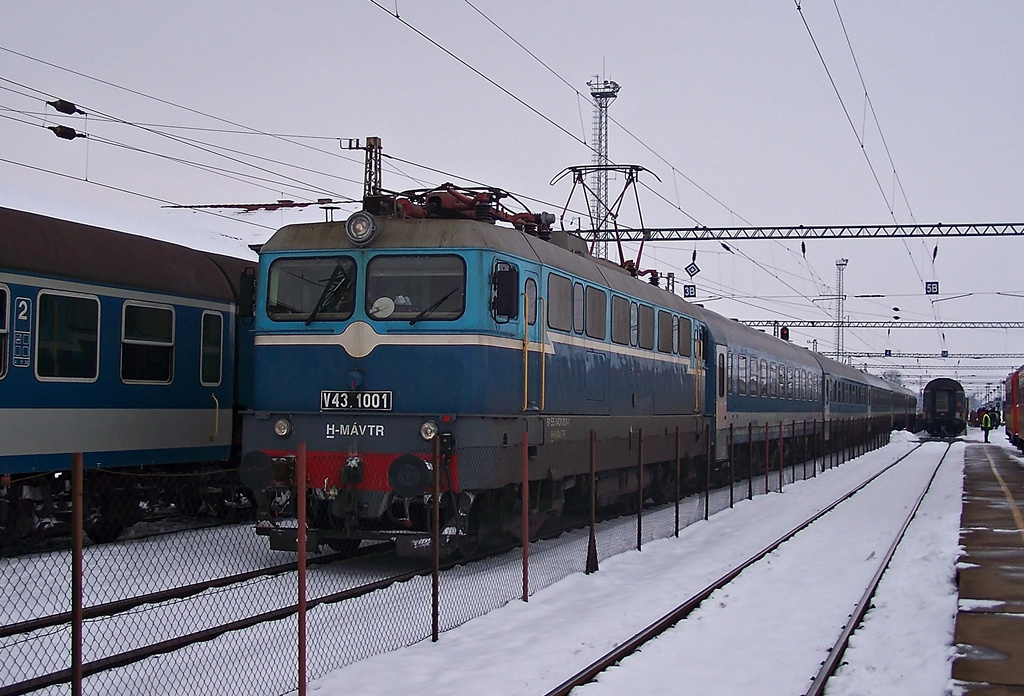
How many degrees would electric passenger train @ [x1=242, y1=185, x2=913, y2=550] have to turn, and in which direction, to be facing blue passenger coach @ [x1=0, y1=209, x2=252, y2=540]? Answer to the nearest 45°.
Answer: approximately 45° to its right

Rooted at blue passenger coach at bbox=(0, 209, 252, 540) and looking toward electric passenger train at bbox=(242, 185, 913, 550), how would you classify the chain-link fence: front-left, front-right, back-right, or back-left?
front-right

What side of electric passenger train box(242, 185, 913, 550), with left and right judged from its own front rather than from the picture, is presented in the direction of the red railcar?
back

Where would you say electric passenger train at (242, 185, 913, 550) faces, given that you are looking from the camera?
facing the viewer and to the left of the viewer
